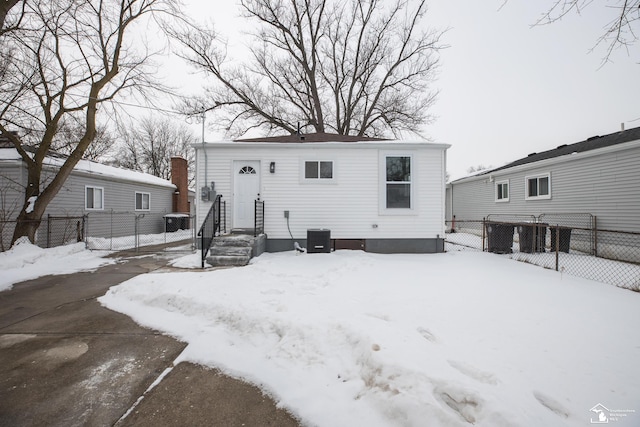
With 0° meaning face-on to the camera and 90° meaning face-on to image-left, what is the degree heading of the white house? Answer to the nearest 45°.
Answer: approximately 0°

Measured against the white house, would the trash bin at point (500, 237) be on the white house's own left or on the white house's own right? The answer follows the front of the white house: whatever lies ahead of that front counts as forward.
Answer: on the white house's own left

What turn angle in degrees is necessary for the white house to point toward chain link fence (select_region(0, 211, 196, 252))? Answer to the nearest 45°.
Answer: approximately 90° to its right

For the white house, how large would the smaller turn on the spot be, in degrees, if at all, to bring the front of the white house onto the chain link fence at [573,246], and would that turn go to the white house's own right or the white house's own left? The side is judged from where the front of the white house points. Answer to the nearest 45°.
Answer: approximately 90° to the white house's own left

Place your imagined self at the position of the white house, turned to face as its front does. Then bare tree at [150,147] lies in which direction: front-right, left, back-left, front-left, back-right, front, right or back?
back-right

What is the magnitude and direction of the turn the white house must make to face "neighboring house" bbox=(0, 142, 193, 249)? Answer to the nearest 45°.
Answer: approximately 90° to its right

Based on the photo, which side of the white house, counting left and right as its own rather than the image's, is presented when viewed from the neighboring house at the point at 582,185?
left

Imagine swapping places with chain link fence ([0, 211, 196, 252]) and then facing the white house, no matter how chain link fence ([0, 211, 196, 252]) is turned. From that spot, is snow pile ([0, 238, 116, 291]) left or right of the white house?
right

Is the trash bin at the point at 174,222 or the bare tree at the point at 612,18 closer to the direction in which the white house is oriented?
the bare tree

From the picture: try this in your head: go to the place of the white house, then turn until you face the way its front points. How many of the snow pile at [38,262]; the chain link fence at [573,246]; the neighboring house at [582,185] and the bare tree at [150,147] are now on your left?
2

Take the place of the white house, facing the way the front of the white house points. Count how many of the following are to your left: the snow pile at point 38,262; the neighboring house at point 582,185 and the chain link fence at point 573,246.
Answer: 2

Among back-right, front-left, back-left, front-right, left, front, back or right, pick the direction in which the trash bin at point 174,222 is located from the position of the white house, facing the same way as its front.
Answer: back-right
